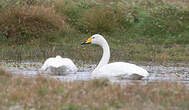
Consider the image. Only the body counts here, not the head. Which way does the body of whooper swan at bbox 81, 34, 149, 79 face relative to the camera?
to the viewer's left
